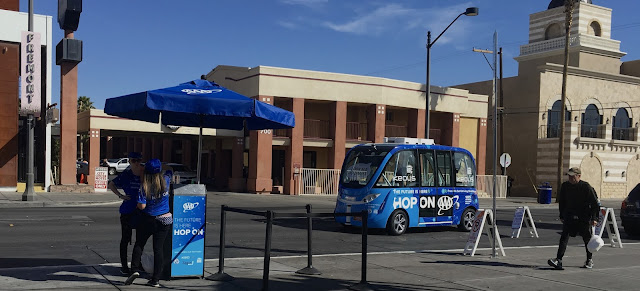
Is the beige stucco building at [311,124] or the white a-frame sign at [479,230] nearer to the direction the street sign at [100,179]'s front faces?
the white a-frame sign

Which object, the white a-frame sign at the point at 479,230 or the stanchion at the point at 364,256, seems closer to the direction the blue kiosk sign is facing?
the stanchion

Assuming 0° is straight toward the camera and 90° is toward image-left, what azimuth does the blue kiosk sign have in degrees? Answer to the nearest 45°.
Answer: approximately 0°

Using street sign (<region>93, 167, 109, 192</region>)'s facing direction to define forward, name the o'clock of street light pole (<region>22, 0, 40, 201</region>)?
The street light pole is roughly at 1 o'clock from the street sign.

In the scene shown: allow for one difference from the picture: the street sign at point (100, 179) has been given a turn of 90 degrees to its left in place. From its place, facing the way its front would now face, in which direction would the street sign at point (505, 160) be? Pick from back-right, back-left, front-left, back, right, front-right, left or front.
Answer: front

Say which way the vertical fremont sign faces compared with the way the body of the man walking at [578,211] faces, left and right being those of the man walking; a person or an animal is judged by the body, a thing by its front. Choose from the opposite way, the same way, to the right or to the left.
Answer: to the left

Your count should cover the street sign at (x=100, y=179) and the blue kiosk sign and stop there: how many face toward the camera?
2

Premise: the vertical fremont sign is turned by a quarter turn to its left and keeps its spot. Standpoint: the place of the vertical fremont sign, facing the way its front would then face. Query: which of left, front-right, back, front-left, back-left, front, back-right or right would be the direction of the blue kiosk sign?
right

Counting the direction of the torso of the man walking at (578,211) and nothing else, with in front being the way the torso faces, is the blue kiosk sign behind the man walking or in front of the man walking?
in front

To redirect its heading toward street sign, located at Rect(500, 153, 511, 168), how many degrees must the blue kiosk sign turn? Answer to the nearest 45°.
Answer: approximately 135° to its left

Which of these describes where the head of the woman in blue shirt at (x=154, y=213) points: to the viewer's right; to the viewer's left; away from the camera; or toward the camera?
away from the camera

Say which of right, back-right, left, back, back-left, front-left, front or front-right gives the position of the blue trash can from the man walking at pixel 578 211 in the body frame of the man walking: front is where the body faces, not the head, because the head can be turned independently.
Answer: back-right

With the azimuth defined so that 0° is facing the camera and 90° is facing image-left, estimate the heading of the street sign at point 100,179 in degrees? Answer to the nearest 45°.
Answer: approximately 0°

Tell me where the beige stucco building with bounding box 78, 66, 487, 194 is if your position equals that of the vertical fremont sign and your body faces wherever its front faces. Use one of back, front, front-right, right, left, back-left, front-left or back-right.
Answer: left
